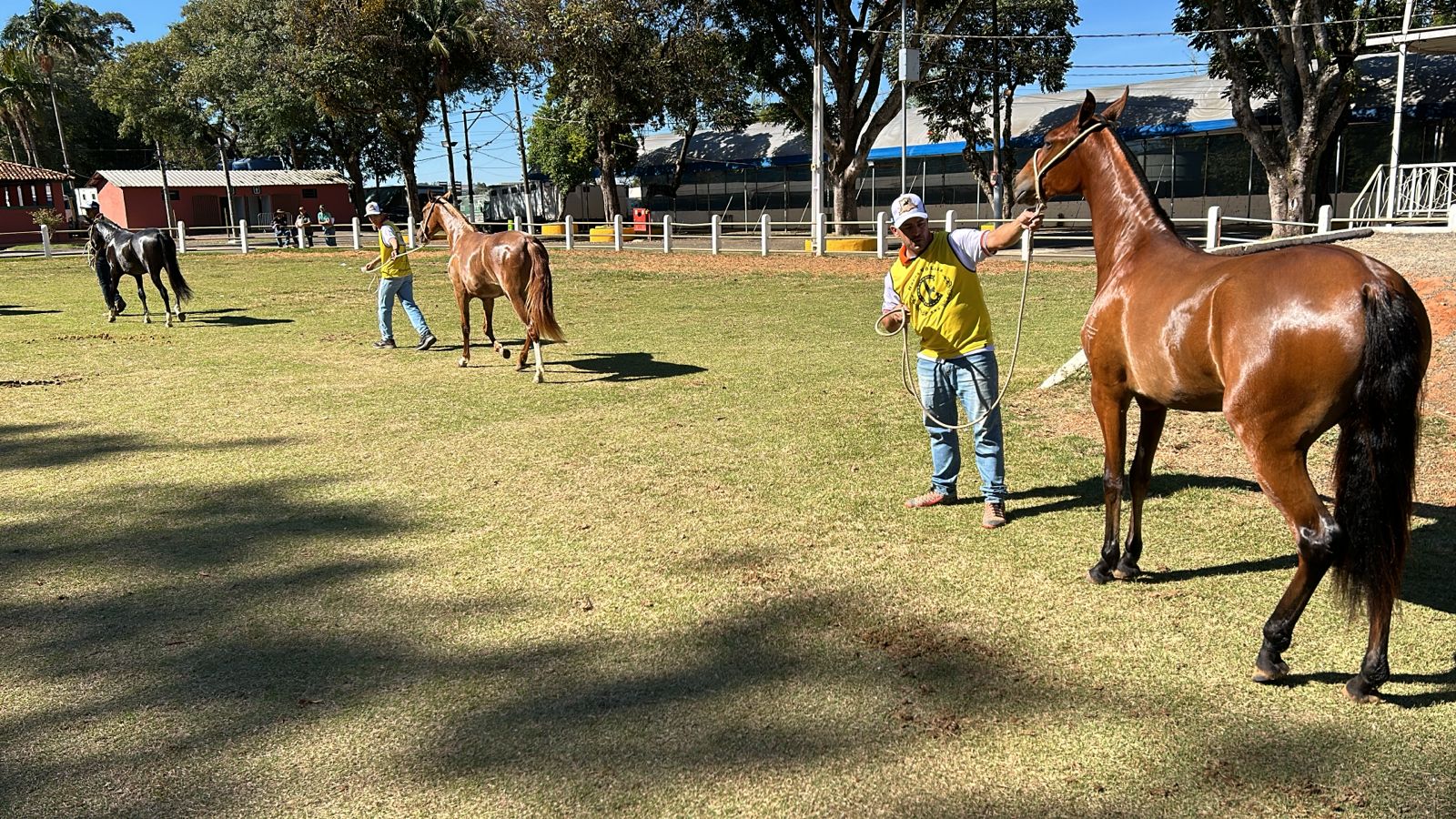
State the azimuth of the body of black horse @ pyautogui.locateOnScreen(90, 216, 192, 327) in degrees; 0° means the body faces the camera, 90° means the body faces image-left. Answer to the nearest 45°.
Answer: approximately 135°

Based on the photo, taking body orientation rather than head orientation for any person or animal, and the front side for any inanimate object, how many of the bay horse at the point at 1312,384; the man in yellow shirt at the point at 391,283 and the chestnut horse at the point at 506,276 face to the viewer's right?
0

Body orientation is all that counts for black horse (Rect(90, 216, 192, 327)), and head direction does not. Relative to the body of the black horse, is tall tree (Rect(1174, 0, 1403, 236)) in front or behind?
behind

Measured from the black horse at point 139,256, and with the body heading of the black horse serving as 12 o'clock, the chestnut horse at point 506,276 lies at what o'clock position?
The chestnut horse is roughly at 7 o'clock from the black horse.

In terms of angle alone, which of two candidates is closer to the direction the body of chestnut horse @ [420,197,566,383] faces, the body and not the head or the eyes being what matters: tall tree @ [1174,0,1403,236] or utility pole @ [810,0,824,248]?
the utility pole

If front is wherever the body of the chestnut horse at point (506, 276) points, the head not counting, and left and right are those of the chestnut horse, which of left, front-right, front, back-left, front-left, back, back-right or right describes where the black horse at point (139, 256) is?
front

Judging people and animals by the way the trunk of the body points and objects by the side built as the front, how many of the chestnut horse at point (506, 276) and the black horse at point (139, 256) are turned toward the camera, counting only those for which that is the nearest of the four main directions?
0

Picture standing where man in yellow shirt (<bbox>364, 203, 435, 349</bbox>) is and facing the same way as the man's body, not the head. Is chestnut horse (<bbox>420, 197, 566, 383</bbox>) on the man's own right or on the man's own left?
on the man's own left

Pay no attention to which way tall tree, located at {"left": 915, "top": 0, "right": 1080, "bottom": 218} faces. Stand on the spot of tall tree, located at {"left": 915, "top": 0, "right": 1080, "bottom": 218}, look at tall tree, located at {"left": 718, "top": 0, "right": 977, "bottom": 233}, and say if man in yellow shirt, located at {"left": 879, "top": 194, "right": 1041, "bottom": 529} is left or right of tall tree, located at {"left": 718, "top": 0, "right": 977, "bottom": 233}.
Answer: left

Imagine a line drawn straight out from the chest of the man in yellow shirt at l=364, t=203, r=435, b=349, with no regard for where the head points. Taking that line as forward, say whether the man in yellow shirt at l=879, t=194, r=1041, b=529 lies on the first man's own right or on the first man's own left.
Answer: on the first man's own left

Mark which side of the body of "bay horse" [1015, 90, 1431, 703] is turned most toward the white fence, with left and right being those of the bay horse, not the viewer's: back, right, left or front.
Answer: front

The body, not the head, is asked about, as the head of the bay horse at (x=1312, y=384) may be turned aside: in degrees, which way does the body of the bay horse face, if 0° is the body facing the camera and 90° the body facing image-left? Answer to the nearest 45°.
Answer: approximately 135°

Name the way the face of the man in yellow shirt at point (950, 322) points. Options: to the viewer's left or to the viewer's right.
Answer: to the viewer's right

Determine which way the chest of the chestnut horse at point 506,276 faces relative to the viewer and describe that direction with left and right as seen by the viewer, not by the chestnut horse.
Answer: facing away from the viewer and to the left of the viewer
